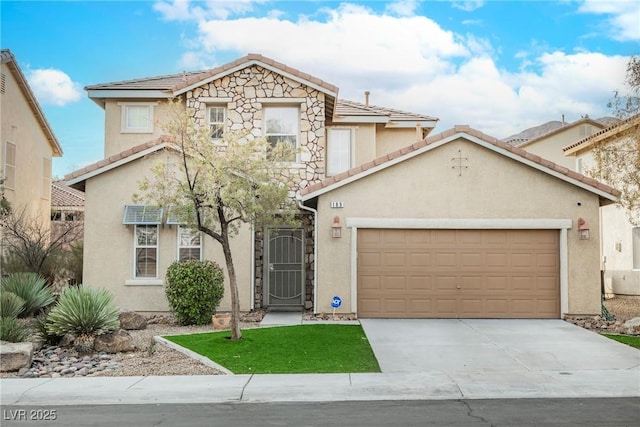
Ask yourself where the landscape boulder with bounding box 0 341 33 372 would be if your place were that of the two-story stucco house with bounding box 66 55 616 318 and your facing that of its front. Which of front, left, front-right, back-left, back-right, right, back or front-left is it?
front-right

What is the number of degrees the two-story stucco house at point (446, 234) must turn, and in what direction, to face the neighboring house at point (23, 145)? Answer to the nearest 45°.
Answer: approximately 135° to its right

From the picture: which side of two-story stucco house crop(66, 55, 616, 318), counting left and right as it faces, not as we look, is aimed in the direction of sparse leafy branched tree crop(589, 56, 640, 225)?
left

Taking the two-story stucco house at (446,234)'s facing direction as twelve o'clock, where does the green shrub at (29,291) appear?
The green shrub is roughly at 3 o'clock from the two-story stucco house.

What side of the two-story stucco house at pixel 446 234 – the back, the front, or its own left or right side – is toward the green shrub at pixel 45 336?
right

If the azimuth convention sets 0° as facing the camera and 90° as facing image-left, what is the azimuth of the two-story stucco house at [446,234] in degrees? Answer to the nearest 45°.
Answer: approximately 0°

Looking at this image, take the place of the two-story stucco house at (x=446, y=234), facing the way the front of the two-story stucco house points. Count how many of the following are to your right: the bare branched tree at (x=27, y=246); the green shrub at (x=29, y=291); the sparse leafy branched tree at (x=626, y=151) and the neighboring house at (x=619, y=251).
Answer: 2

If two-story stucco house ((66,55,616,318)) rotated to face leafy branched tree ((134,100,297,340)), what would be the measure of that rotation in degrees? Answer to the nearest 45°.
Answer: approximately 45° to its right

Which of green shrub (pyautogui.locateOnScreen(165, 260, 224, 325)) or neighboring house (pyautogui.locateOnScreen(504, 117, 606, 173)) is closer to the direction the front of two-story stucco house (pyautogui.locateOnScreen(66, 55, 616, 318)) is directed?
the green shrub

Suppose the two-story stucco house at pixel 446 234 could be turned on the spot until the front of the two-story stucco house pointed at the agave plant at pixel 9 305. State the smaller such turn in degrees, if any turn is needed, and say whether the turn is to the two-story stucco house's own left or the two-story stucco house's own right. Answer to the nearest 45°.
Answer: approximately 90° to the two-story stucco house's own right

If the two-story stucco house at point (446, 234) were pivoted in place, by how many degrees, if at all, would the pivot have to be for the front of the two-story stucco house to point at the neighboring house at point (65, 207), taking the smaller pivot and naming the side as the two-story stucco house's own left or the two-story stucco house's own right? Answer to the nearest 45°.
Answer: approximately 135° to the two-story stucco house's own right

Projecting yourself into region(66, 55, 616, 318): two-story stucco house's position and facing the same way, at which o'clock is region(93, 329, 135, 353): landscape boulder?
The landscape boulder is roughly at 2 o'clock from the two-story stucco house.

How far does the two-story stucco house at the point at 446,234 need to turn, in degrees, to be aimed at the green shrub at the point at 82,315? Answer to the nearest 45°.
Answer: approximately 45° to its right
